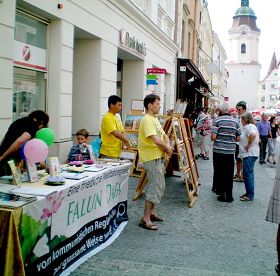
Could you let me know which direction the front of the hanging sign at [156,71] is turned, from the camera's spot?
facing the viewer

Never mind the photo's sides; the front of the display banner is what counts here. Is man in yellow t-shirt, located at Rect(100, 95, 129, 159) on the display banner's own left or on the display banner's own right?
on the display banner's own left

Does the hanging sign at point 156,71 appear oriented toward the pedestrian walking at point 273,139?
no

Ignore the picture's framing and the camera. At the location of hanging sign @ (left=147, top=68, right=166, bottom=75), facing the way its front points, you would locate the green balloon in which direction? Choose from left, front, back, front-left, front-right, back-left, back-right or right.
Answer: front

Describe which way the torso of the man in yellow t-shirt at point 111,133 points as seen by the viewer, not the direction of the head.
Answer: to the viewer's right

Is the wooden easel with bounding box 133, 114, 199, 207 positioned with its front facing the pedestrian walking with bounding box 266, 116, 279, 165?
no

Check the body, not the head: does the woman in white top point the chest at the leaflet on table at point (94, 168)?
no

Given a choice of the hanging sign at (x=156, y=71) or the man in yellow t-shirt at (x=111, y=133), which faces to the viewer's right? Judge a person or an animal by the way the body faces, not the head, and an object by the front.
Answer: the man in yellow t-shirt

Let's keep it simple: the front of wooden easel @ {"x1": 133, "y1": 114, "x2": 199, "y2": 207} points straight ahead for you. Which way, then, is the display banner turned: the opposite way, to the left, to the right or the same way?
the same way

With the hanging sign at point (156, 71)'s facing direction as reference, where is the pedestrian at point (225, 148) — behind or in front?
in front
